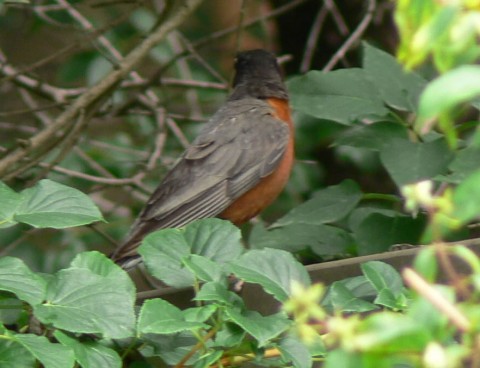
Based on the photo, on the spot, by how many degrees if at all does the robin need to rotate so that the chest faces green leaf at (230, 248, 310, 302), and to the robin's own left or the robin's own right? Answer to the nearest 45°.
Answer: approximately 135° to the robin's own right

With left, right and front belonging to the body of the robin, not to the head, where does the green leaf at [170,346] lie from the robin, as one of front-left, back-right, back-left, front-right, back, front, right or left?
back-right

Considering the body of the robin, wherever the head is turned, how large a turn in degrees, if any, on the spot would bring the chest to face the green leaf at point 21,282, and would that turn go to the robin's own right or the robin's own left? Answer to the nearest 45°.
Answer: approximately 135° to the robin's own right

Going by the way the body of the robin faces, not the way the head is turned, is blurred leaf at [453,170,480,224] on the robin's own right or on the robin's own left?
on the robin's own right

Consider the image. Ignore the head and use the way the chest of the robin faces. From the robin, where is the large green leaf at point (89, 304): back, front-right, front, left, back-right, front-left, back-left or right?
back-right

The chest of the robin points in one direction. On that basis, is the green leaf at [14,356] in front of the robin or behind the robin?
behind

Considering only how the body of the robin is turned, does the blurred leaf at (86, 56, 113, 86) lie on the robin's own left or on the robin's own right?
on the robin's own left

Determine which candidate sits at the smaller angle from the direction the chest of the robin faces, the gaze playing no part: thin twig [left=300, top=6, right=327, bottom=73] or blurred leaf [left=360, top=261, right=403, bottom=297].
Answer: the thin twig

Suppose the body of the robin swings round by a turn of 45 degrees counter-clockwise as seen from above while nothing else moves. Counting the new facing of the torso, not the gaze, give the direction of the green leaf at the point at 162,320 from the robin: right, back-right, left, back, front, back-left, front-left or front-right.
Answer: back

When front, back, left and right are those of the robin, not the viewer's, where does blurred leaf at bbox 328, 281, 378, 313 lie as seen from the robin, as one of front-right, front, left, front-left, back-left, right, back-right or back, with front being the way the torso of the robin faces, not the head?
back-right

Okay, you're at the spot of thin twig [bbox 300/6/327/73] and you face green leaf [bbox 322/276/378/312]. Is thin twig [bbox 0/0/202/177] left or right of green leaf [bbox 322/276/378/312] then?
right

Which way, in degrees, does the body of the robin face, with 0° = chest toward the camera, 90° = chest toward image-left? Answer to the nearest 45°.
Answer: approximately 225°

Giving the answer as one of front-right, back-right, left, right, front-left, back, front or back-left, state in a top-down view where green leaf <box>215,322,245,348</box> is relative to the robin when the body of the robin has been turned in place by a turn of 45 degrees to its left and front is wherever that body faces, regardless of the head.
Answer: back
